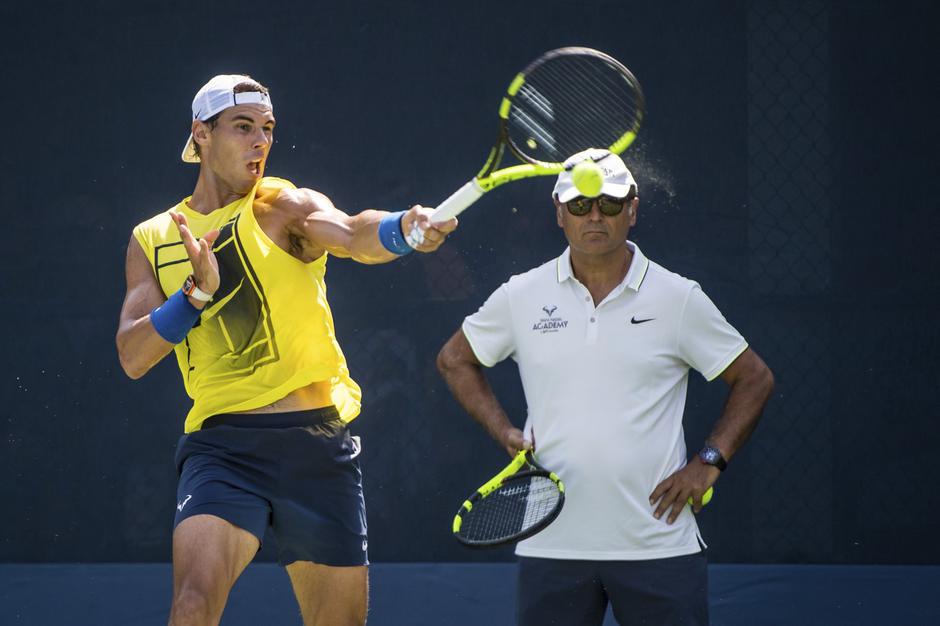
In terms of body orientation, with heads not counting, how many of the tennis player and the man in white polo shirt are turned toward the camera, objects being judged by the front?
2

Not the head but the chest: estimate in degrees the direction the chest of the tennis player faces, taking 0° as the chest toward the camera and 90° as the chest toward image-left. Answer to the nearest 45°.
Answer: approximately 0°

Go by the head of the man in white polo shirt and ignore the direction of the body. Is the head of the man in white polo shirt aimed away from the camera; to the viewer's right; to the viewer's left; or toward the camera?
toward the camera

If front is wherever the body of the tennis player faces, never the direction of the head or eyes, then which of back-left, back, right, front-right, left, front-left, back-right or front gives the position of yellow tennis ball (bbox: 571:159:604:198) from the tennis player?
front-left

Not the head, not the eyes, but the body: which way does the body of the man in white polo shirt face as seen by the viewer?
toward the camera

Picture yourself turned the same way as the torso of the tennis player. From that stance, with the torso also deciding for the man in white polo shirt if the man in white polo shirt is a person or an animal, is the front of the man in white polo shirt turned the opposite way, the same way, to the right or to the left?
the same way

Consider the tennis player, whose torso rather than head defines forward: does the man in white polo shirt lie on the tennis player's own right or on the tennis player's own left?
on the tennis player's own left

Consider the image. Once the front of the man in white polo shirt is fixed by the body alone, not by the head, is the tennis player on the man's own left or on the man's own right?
on the man's own right
